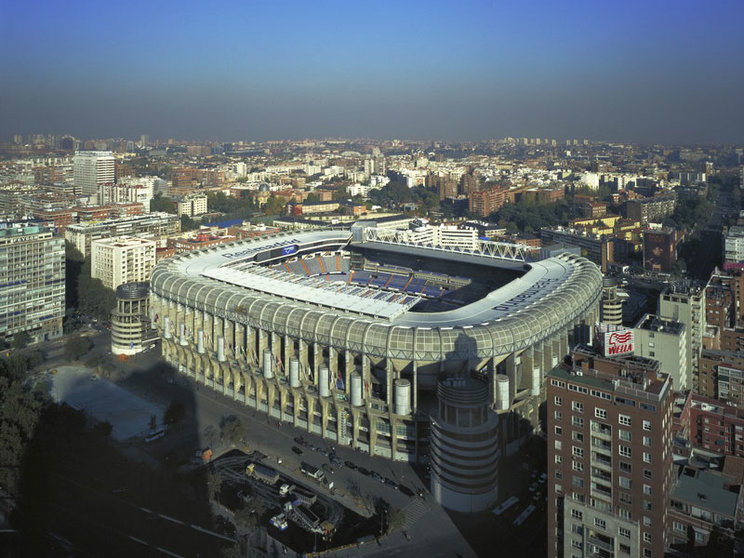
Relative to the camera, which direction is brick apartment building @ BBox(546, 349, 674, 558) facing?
toward the camera

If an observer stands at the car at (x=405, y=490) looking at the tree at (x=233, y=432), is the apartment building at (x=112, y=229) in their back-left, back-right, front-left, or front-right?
front-right

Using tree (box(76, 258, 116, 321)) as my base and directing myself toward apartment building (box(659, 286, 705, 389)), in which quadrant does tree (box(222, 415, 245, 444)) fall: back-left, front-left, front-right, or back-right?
front-right

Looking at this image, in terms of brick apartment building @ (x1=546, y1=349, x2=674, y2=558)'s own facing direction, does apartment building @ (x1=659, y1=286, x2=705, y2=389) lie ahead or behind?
behind
